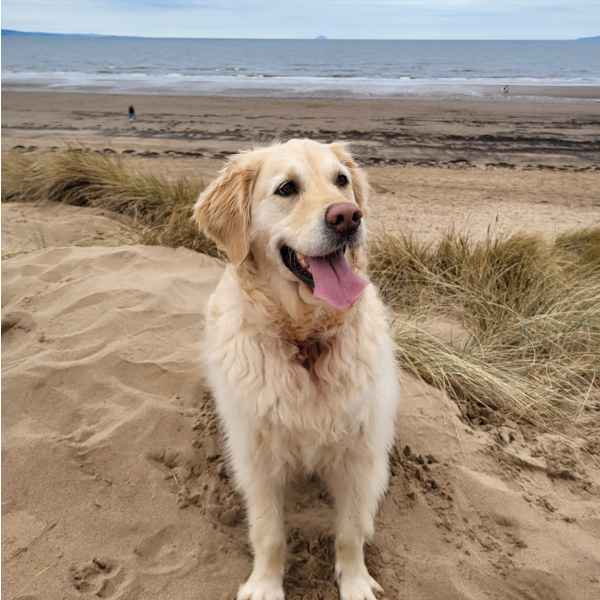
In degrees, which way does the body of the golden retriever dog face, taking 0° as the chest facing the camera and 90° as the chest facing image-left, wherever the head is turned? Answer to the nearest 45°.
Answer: approximately 0°
